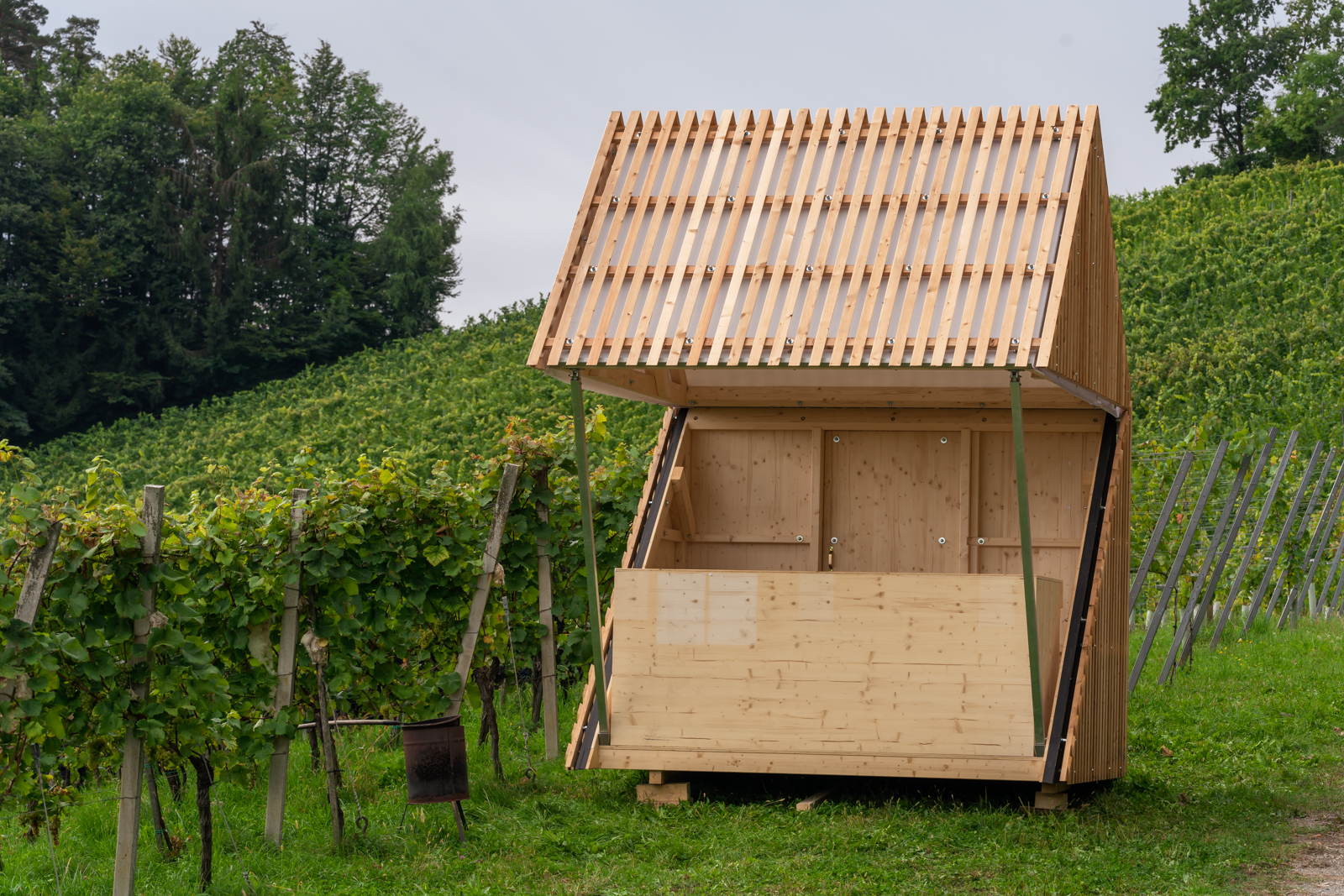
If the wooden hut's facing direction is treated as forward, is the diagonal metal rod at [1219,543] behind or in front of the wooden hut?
behind

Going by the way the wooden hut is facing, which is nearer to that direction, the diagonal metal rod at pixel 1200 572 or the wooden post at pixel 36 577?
the wooden post

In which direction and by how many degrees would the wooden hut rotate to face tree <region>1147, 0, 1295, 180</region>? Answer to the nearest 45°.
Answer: approximately 180°

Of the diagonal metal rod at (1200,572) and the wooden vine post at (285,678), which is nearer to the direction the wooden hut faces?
the wooden vine post

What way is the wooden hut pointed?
toward the camera

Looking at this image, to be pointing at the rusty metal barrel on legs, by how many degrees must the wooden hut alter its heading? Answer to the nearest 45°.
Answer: approximately 45° to its right

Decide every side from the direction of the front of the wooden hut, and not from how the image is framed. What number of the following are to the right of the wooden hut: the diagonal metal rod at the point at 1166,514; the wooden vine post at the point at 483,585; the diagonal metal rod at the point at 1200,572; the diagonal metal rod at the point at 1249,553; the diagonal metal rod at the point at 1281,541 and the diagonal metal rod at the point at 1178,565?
1

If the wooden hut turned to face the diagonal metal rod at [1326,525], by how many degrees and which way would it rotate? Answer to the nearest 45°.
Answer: approximately 135° to its left

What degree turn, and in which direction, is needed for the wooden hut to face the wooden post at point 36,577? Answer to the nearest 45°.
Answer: approximately 45° to its right

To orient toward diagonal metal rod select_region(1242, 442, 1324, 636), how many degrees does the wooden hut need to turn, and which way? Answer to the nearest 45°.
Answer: approximately 135° to its left

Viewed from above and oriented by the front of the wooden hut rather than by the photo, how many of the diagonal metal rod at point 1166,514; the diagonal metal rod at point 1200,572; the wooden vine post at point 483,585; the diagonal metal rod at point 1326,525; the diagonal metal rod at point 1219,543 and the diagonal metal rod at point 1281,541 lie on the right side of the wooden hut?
1

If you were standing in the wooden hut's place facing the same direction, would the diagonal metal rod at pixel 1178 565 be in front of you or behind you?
behind
